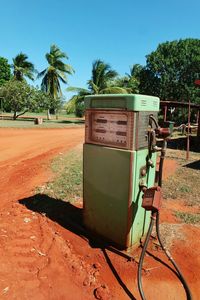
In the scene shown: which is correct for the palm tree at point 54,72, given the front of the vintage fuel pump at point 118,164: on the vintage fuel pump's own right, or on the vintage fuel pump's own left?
on the vintage fuel pump's own right

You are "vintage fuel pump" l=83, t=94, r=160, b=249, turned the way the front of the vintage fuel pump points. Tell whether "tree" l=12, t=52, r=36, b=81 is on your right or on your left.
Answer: on your right

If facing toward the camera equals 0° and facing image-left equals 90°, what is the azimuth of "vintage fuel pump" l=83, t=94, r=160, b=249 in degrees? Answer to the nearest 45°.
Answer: approximately 45°

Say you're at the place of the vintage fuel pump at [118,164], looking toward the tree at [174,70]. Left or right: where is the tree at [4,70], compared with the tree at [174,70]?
left

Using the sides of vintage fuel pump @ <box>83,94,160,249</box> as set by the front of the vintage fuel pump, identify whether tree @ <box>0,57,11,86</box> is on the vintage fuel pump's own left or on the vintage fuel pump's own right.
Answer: on the vintage fuel pump's own right

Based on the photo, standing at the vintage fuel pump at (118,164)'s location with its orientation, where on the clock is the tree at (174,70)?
The tree is roughly at 5 o'clock from the vintage fuel pump.
